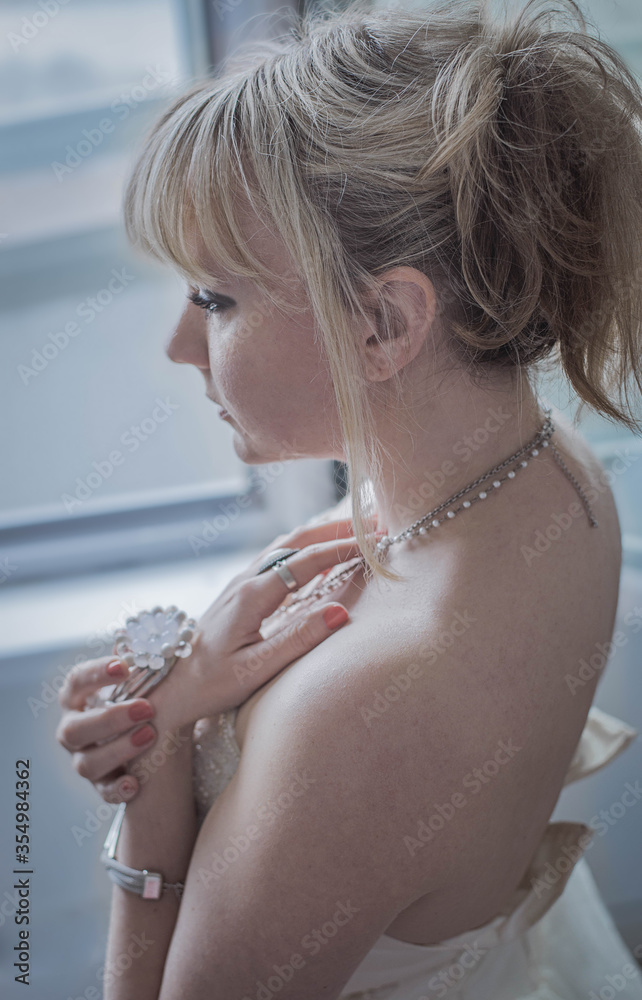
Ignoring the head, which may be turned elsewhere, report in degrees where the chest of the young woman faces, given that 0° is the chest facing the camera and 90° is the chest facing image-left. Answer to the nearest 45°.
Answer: approximately 90°

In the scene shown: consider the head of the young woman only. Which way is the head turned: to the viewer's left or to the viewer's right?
to the viewer's left
